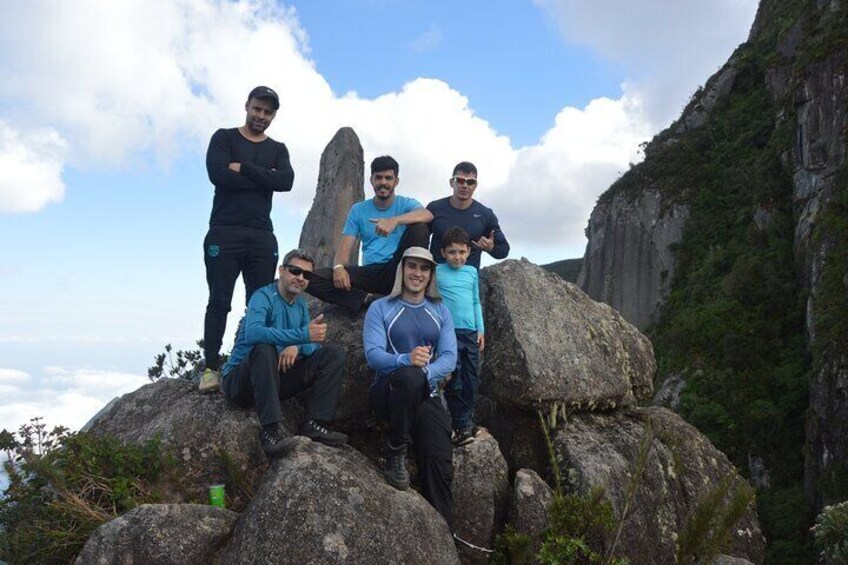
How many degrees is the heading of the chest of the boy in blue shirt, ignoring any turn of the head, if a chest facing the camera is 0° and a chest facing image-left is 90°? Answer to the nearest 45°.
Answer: approximately 0°

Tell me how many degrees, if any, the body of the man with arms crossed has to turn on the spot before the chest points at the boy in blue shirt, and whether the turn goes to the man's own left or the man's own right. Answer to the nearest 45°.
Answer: approximately 90° to the man's own left

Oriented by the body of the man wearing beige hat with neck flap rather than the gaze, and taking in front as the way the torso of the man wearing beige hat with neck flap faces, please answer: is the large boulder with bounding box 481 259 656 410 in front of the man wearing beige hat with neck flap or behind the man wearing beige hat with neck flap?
behind

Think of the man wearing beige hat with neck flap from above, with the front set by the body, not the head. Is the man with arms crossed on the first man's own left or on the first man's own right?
on the first man's own right

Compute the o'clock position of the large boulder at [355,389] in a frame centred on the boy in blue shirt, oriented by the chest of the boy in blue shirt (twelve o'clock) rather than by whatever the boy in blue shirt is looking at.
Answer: The large boulder is roughly at 4 o'clock from the boy in blue shirt.

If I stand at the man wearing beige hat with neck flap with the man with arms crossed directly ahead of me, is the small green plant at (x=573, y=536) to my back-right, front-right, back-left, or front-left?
back-right
